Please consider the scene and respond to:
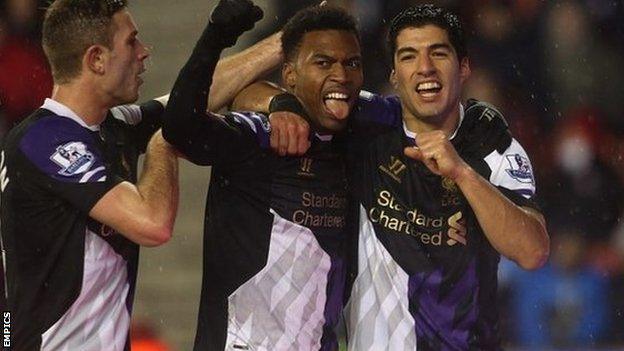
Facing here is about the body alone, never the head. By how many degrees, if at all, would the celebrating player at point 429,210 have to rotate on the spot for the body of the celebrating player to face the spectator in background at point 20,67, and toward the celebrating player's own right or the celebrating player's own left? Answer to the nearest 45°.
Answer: approximately 135° to the celebrating player's own right

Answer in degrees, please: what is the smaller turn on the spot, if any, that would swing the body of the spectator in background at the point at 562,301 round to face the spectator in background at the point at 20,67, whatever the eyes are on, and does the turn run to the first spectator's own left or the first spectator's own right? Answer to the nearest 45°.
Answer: approximately 90° to the first spectator's own right

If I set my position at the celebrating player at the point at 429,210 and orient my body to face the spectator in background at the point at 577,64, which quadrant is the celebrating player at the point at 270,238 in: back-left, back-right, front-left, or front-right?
back-left

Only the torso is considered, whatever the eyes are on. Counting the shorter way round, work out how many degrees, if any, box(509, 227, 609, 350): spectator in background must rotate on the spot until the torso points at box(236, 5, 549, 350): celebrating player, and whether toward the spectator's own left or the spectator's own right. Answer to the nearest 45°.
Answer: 0° — they already face them

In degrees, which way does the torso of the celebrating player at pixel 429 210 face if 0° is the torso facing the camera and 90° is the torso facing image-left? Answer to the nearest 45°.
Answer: approximately 0°

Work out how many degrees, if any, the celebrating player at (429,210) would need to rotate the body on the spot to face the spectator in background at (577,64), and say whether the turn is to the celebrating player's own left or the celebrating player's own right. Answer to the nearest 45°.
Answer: approximately 180°
